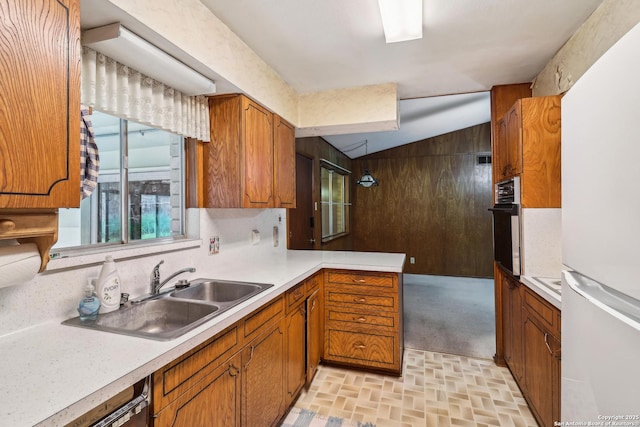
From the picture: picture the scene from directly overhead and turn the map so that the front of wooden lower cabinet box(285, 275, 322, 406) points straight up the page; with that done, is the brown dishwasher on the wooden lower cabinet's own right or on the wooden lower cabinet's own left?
on the wooden lower cabinet's own right

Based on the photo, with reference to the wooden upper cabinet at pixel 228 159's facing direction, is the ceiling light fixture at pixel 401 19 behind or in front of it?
in front

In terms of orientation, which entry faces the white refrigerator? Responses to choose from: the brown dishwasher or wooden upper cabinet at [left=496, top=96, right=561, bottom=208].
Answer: the brown dishwasher

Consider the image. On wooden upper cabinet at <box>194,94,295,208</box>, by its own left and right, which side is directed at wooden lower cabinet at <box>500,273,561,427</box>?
front

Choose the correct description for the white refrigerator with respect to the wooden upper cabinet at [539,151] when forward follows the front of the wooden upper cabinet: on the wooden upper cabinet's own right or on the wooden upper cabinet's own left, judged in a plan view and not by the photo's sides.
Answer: on the wooden upper cabinet's own left

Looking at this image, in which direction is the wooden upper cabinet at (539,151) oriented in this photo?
to the viewer's left

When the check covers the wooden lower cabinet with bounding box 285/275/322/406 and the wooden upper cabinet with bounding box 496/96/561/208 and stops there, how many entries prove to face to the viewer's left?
1

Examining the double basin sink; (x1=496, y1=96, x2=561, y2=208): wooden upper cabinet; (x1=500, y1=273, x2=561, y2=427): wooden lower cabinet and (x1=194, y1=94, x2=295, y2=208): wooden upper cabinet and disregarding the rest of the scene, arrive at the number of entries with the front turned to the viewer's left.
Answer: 2

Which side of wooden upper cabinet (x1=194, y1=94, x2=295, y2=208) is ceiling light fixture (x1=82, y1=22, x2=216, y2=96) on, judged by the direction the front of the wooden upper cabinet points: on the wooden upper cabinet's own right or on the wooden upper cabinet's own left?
on the wooden upper cabinet's own right

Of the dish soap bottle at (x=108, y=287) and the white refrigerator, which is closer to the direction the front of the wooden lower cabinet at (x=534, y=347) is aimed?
the dish soap bottle

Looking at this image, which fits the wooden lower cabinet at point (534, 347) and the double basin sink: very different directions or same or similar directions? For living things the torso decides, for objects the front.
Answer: very different directions

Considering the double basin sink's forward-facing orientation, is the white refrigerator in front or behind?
in front

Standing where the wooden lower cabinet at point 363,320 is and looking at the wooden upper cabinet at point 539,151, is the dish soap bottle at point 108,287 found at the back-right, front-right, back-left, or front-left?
back-right

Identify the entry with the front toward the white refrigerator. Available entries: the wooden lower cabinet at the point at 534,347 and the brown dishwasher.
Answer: the brown dishwasher

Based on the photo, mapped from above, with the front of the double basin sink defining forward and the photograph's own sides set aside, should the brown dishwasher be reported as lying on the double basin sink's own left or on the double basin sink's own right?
on the double basin sink's own right

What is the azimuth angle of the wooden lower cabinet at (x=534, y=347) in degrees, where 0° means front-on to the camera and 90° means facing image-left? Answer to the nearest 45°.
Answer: approximately 90°

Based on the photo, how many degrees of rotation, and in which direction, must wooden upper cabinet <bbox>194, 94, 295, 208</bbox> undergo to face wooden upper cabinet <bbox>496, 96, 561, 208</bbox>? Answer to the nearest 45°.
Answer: approximately 45° to its left

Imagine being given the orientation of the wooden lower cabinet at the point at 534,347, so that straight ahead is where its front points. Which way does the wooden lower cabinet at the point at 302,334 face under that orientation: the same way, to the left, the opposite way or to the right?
the opposite way
